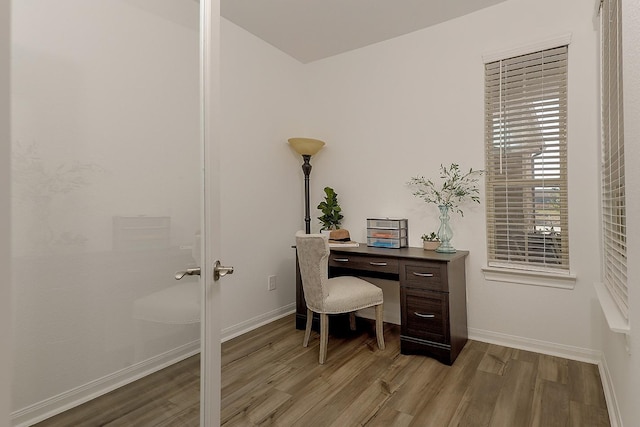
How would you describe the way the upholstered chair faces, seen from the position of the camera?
facing away from the viewer and to the right of the viewer

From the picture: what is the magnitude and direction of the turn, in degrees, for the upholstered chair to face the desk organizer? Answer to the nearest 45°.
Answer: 0° — it already faces it

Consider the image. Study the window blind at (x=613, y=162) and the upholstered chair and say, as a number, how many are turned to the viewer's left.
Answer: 1

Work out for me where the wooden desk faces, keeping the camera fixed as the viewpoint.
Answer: facing the viewer and to the left of the viewer

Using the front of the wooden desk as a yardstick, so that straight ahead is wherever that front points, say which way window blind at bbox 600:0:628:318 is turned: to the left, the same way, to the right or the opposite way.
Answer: to the right

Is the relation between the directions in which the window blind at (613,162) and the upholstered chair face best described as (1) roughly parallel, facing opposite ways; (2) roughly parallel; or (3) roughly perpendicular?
roughly perpendicular

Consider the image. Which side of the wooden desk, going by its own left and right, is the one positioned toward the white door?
front

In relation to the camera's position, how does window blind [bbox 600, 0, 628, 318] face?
facing to the left of the viewer

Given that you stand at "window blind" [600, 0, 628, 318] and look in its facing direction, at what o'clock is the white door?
The white door is roughly at 10 o'clock from the window blind.

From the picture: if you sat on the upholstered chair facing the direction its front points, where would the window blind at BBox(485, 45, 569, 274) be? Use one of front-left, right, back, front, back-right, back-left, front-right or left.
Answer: front-right

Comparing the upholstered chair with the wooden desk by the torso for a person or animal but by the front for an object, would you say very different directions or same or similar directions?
very different directions

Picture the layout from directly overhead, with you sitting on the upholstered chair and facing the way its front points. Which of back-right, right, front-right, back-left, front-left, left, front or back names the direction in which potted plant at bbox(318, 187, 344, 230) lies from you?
front-left
